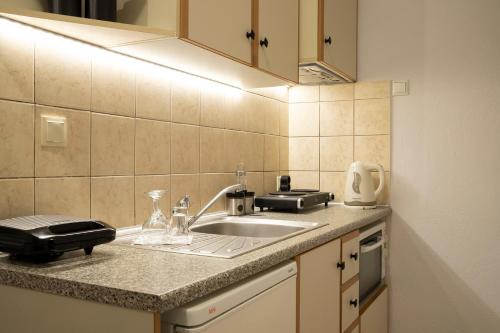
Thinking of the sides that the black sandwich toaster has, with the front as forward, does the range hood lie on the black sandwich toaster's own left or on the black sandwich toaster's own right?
on the black sandwich toaster's own left

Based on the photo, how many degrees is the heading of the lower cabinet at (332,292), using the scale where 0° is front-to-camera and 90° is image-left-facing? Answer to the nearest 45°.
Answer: approximately 315°

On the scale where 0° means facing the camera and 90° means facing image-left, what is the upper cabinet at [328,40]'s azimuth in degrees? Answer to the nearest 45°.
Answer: approximately 315°

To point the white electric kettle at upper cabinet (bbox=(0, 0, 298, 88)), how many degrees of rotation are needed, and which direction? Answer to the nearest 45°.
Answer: approximately 45° to its left

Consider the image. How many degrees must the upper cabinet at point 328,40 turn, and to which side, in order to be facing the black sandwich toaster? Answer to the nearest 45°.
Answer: approximately 90° to its right

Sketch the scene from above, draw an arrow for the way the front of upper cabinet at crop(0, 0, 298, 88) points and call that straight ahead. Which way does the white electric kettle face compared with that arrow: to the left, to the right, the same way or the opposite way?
the opposite way

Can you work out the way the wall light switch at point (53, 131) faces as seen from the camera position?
facing the viewer and to the right of the viewer

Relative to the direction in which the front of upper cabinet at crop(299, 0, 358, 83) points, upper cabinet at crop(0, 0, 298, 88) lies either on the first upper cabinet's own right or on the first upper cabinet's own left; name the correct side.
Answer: on the first upper cabinet's own right

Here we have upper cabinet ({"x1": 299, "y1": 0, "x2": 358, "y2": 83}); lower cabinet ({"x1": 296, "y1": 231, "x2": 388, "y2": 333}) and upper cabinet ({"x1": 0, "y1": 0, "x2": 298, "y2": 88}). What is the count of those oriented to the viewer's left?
0

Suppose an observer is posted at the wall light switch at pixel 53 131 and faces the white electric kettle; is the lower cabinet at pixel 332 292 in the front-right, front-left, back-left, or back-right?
front-right

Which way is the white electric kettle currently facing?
to the viewer's left
